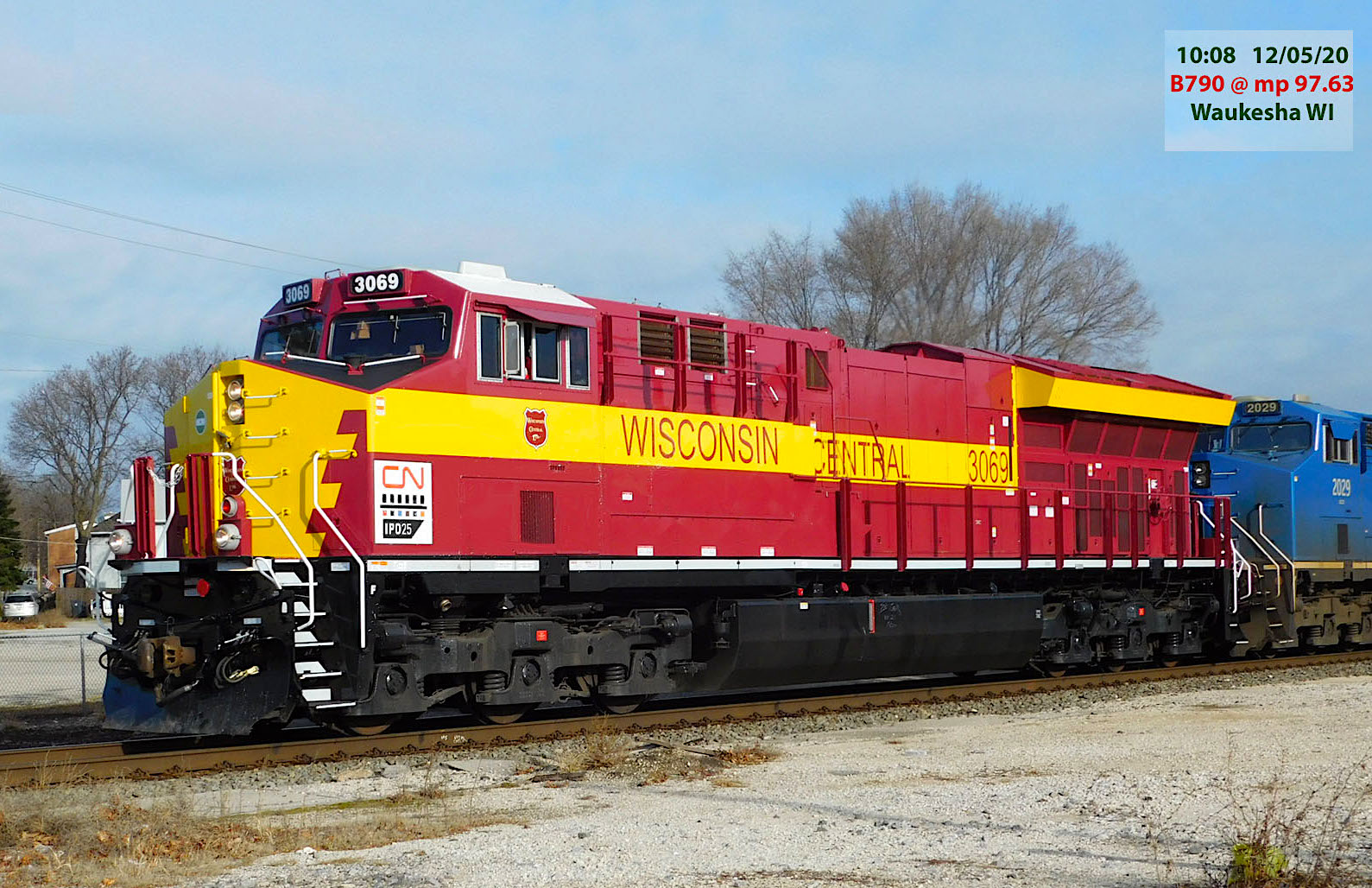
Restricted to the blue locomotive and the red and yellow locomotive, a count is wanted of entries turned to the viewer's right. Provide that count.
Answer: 0

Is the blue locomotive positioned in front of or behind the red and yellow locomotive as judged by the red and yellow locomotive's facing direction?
behind

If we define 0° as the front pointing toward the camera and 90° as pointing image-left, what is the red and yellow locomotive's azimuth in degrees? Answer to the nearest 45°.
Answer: approximately 45°

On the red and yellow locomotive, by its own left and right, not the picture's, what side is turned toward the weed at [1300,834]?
left

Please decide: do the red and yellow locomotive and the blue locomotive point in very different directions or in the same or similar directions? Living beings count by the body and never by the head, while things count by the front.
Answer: same or similar directions

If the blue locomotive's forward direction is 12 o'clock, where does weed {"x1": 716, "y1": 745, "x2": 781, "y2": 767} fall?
The weed is roughly at 11 o'clock from the blue locomotive.

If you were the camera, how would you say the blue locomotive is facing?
facing the viewer and to the left of the viewer

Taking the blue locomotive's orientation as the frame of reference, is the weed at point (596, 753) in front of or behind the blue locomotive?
in front
